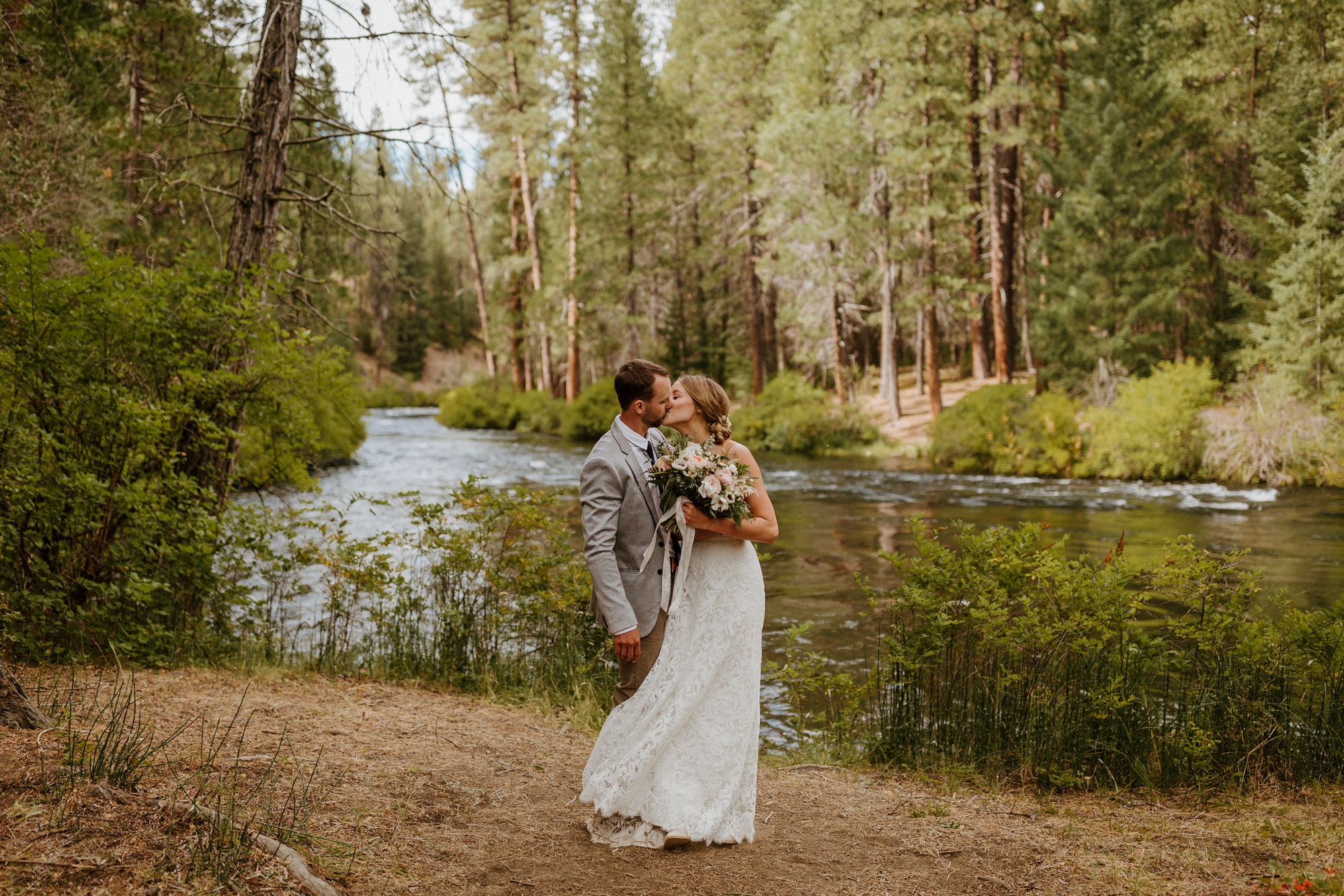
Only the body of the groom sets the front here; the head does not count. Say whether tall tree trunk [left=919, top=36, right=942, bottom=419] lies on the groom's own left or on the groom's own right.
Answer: on the groom's own left

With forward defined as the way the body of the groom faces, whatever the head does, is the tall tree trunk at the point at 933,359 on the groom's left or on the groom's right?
on the groom's left

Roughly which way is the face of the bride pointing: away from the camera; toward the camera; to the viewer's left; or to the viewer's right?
to the viewer's left

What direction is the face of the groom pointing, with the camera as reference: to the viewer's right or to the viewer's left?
to the viewer's right

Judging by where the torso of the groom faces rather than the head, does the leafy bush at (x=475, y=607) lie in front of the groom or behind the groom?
behind

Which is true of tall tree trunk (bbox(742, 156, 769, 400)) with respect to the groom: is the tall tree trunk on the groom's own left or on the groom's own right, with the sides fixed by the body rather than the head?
on the groom's own left

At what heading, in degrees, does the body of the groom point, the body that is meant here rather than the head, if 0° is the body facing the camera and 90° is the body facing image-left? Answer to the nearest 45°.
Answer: approximately 315°

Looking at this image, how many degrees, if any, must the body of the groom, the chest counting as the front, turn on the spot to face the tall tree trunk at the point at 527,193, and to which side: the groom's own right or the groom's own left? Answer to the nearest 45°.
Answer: approximately 135° to the groom's own left

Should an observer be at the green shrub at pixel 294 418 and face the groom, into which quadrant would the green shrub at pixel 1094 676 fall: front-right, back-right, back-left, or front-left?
front-left

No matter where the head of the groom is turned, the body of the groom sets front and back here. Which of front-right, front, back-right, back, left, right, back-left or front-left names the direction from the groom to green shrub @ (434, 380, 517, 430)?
back-left

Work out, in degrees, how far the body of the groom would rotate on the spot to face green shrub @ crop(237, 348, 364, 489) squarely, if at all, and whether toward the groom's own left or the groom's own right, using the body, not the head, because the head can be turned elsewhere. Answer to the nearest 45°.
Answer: approximately 180°

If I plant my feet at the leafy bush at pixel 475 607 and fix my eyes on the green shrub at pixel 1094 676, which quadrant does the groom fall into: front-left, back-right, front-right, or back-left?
front-right
